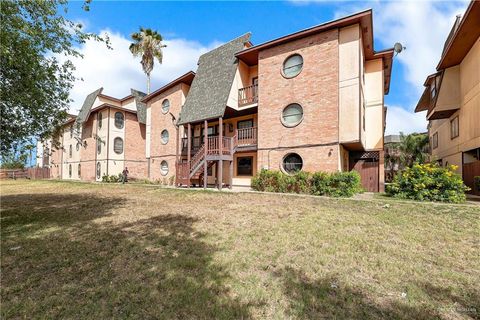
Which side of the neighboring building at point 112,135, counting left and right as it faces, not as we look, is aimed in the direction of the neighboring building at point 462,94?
left

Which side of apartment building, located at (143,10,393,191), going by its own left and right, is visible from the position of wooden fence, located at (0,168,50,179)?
right

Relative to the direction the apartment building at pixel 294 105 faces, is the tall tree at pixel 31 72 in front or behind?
in front

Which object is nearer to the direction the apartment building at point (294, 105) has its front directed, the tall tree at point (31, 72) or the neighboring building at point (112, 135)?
the tall tree

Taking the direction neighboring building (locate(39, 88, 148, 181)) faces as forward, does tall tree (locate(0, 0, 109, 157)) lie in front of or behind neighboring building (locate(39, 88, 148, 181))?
in front

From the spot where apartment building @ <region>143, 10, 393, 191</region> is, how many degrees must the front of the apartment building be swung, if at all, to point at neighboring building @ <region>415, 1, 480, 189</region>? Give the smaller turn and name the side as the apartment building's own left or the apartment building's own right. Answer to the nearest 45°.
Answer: approximately 135° to the apartment building's own left

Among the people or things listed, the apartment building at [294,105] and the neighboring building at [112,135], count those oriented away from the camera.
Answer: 0

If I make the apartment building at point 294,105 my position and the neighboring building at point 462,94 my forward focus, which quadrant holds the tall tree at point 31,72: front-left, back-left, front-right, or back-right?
back-right

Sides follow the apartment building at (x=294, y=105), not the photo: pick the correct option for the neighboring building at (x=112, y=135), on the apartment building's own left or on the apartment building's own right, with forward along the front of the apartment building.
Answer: on the apartment building's own right

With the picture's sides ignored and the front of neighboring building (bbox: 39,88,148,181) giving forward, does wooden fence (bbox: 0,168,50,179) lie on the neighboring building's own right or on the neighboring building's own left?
on the neighboring building's own right
